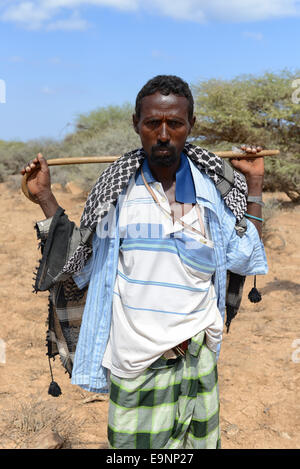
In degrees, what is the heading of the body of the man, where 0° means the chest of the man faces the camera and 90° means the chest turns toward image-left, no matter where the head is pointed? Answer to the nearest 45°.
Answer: approximately 0°

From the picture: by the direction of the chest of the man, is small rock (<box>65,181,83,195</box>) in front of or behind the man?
behind
